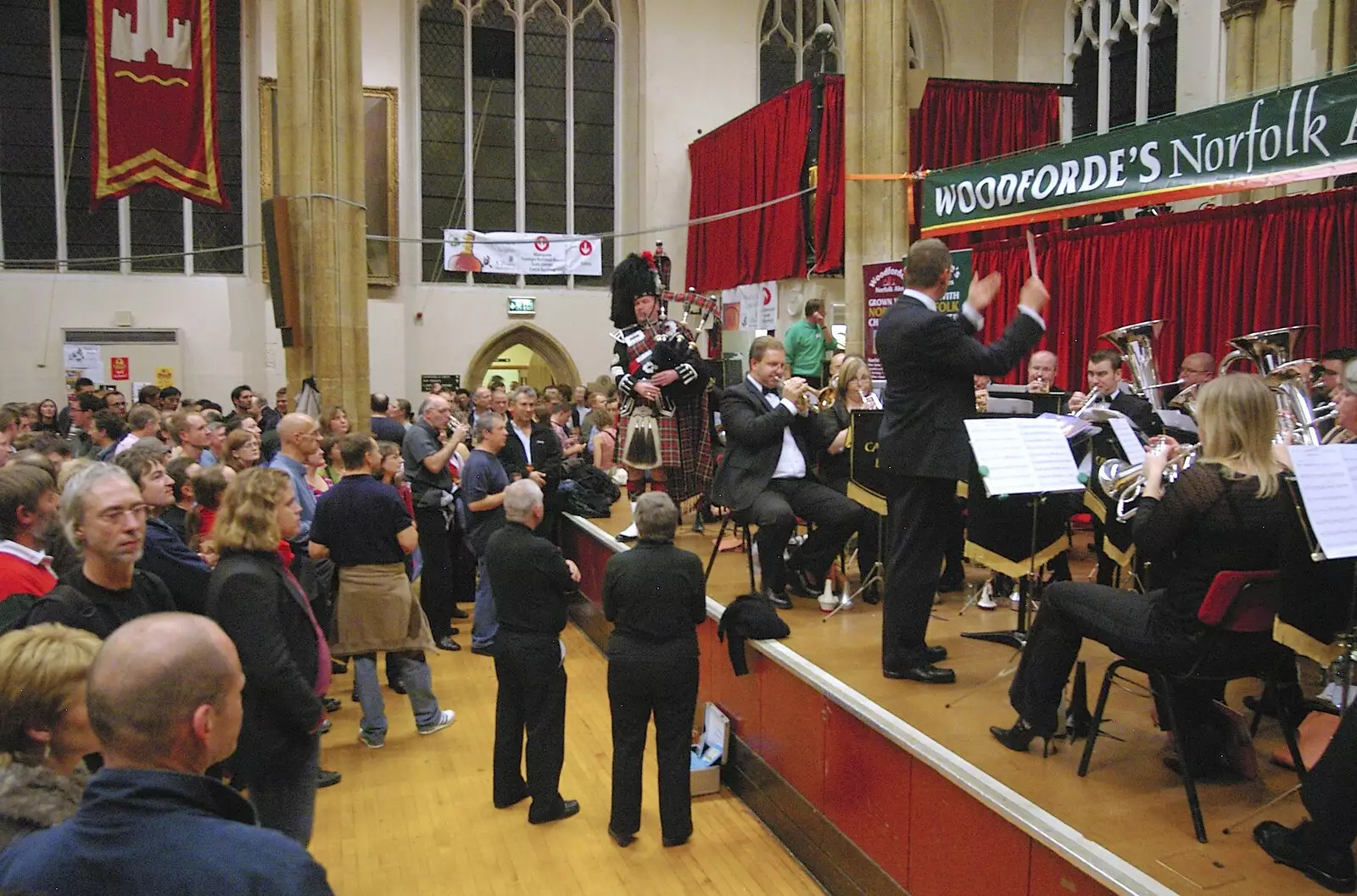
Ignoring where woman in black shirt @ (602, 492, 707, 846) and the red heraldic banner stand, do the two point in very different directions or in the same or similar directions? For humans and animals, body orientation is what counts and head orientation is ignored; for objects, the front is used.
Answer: very different directions

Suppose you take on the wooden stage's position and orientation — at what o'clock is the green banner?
The green banner is roughly at 5 o'clock from the wooden stage.

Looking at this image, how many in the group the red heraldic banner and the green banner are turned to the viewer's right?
0

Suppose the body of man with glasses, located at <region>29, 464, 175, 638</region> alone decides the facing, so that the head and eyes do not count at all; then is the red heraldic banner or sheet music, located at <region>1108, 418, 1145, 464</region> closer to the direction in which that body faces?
the sheet music

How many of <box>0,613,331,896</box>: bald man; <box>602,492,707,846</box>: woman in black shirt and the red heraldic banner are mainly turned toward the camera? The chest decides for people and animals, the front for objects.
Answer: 1

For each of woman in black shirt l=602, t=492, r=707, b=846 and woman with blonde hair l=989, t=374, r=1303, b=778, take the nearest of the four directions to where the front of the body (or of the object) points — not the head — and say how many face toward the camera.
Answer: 0

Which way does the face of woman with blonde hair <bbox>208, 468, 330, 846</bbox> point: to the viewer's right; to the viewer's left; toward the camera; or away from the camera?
to the viewer's right

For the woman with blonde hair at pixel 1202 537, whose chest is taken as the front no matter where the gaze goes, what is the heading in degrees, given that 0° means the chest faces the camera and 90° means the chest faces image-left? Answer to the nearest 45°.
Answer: approximately 135°

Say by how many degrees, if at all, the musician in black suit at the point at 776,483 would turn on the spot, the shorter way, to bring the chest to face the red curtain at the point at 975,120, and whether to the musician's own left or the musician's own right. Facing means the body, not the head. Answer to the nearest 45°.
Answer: approximately 135° to the musician's own left

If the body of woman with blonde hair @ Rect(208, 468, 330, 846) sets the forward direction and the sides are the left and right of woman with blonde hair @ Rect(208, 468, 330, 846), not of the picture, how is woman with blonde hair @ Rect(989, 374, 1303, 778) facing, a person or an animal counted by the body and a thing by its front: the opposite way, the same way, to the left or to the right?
to the left

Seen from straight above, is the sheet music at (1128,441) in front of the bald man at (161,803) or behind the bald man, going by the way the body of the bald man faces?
in front

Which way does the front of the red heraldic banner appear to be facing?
toward the camera

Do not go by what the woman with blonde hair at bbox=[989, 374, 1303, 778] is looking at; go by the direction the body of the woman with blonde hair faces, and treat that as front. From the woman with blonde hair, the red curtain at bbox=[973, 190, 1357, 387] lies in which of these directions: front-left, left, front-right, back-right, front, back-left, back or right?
front-right

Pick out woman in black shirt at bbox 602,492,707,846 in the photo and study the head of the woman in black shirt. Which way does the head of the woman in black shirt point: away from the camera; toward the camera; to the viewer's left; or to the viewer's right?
away from the camera

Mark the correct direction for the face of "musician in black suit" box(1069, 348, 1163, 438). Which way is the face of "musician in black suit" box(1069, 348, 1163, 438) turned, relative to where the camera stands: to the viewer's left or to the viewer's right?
to the viewer's left

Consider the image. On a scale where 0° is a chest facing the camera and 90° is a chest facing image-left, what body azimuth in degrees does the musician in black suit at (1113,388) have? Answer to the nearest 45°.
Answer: approximately 45°

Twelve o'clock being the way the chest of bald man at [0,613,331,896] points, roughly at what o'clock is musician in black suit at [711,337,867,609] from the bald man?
The musician in black suit is roughly at 12 o'clock from the bald man.
